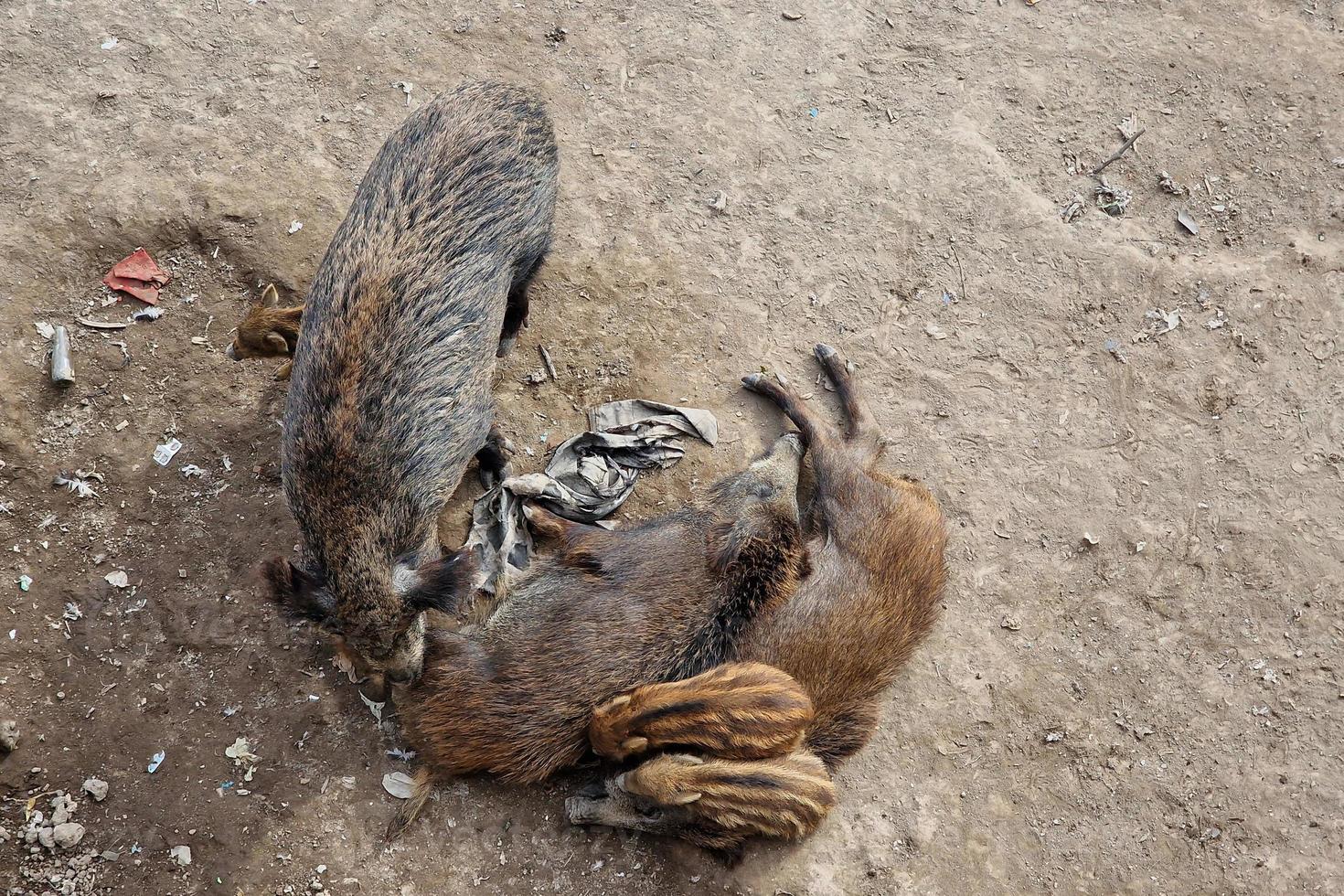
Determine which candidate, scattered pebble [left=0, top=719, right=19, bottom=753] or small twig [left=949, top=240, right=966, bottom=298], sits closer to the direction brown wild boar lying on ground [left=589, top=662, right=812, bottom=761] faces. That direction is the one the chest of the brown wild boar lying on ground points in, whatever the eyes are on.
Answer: the scattered pebble

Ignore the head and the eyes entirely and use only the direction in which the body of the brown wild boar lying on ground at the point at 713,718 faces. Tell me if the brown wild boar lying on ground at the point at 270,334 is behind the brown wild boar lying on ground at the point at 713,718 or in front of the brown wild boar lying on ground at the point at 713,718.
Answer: in front

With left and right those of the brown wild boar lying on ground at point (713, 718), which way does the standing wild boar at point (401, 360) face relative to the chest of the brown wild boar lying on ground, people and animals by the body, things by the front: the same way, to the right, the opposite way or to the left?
to the left

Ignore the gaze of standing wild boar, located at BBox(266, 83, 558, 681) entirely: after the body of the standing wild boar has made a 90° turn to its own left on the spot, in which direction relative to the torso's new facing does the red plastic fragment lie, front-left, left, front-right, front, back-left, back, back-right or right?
back-left

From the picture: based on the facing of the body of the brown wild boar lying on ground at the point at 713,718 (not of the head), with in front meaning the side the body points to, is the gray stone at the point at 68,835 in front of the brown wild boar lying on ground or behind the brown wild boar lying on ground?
in front

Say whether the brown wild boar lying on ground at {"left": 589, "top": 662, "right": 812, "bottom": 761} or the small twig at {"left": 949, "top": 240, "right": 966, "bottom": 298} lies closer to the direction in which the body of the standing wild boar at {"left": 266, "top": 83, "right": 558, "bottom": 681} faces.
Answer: the brown wild boar lying on ground

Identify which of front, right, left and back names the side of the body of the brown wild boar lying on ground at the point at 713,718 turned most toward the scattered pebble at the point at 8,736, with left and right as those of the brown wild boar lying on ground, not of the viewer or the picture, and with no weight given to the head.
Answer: front

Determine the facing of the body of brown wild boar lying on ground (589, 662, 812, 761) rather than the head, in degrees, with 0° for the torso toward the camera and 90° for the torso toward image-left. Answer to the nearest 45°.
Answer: approximately 90°

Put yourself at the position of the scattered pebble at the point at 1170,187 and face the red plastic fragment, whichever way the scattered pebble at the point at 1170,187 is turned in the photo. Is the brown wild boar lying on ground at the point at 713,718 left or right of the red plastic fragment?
left

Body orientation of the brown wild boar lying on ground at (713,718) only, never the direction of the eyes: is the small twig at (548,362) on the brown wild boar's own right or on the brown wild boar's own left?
on the brown wild boar's own right
